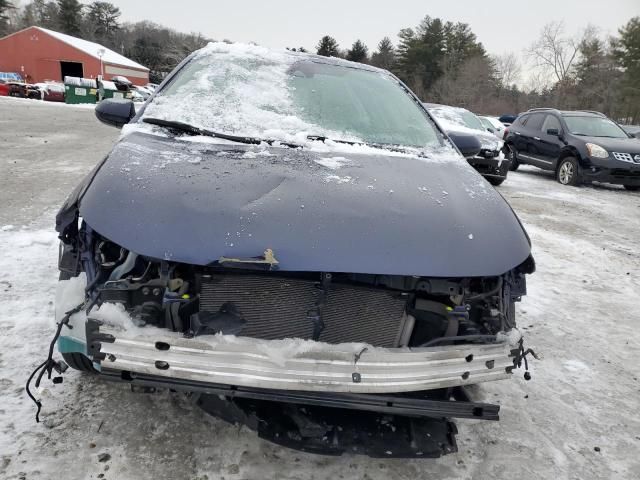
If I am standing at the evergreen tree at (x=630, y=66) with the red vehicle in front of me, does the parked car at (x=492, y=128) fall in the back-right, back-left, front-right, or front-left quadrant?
front-left

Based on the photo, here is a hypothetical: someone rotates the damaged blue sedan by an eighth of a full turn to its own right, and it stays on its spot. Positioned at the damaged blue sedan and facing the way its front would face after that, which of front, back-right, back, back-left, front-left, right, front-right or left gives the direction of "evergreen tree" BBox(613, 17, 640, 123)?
back

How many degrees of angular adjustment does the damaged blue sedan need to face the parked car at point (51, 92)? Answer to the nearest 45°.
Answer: approximately 135° to its right

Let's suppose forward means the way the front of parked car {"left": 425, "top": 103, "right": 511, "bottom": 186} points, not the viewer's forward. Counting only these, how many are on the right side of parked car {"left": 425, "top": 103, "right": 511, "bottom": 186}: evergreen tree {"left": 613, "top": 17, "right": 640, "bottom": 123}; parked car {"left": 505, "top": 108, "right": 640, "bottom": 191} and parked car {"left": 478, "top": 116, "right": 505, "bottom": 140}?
0

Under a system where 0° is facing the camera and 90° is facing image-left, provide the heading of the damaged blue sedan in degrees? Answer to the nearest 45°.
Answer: approximately 0°

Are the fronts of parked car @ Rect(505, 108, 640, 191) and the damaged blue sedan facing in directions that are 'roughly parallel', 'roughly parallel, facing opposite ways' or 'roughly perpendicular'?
roughly parallel

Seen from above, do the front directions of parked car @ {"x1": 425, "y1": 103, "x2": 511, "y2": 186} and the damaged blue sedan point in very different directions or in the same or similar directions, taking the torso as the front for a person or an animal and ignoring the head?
same or similar directions

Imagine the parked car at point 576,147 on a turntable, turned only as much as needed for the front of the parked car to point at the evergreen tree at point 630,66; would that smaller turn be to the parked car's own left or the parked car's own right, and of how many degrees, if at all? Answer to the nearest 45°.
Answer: approximately 135° to the parked car's own left

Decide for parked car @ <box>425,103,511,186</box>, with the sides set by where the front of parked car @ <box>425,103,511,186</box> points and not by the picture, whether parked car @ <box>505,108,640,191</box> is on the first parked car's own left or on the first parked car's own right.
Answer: on the first parked car's own left

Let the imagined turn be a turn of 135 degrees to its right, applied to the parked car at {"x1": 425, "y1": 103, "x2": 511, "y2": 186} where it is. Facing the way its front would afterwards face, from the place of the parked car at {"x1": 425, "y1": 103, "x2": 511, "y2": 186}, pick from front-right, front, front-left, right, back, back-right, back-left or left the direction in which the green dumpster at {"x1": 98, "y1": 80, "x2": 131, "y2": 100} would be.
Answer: front-right

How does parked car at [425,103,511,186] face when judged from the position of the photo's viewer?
facing the viewer and to the right of the viewer

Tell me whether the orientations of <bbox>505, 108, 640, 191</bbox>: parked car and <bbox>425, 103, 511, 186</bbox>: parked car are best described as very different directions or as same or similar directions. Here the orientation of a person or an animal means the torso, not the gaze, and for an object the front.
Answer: same or similar directions

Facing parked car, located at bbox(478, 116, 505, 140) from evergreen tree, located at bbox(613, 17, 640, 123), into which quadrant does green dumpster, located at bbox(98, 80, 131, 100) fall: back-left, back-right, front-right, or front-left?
front-right

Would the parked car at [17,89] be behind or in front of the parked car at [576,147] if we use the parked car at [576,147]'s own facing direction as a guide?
behind
